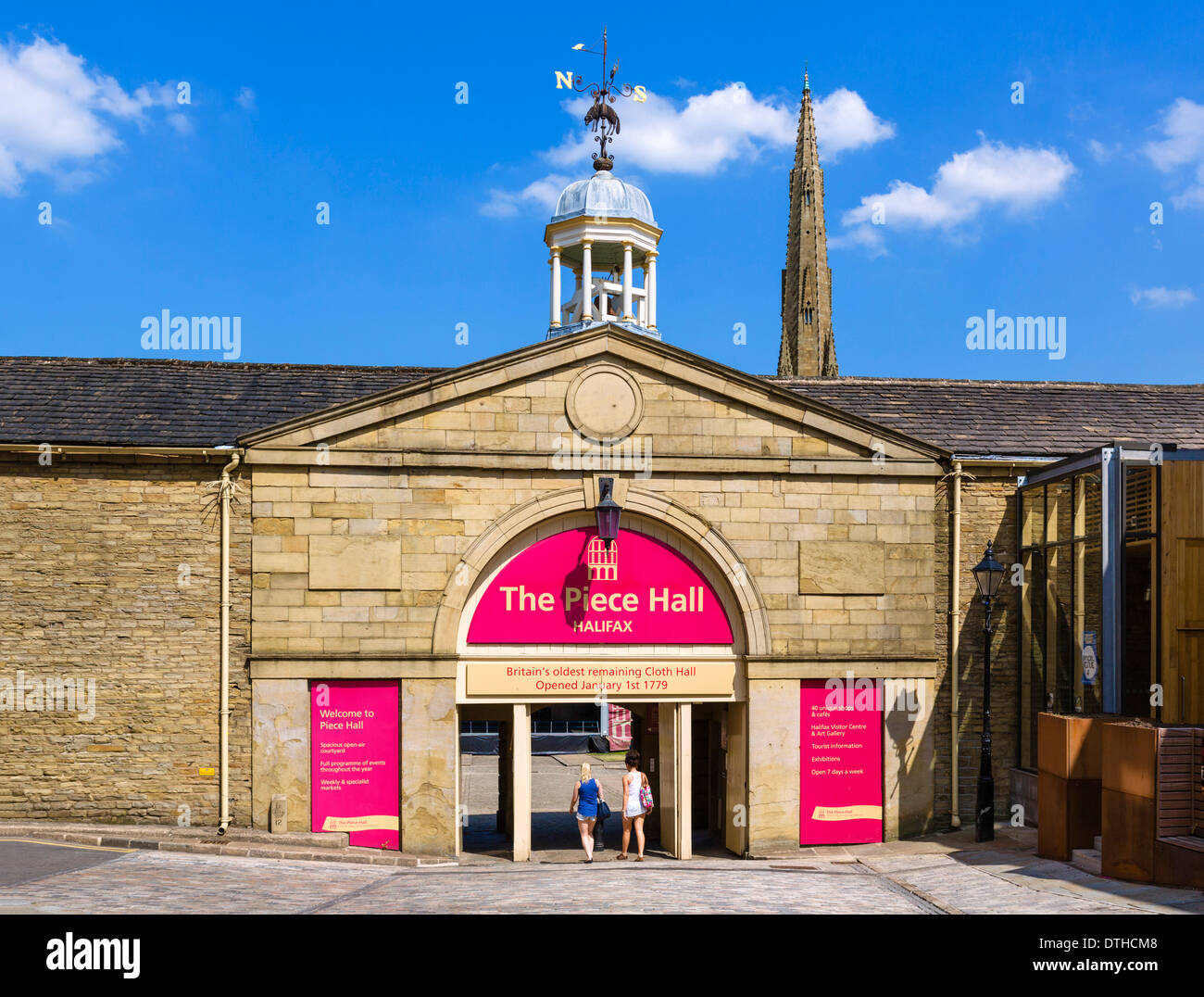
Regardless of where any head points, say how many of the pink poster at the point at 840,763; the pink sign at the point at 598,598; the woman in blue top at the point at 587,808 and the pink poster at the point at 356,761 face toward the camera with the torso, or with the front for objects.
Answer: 3

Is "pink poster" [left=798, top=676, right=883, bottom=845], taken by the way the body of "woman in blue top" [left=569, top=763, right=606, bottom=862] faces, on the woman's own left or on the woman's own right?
on the woman's own right

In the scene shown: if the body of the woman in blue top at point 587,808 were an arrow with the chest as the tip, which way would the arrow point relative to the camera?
away from the camera

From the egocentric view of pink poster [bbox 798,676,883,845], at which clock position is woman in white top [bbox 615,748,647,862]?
The woman in white top is roughly at 2 o'clock from the pink poster.

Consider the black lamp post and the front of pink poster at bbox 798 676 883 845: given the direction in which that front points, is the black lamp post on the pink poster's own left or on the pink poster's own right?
on the pink poster's own left

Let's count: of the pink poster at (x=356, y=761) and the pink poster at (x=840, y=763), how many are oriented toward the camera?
2

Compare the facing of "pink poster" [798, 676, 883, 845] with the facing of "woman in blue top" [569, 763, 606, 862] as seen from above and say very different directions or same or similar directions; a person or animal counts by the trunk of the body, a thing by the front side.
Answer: very different directions

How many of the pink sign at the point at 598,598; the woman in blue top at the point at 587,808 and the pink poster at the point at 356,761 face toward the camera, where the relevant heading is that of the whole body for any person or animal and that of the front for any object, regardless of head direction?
2

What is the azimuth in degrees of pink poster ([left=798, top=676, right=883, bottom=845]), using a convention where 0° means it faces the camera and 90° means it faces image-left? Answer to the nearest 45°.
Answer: approximately 0°
